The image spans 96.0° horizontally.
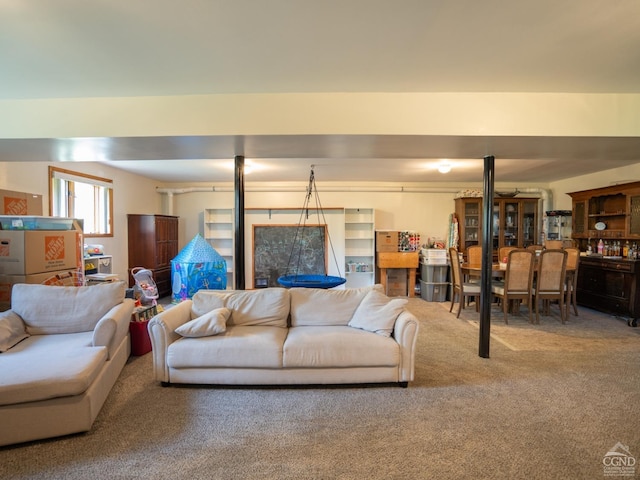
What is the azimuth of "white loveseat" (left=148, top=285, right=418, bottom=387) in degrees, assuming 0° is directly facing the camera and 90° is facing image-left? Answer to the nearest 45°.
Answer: approximately 0°

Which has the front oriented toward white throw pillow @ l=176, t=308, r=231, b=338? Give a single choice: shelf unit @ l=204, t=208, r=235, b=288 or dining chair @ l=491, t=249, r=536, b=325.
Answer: the shelf unit

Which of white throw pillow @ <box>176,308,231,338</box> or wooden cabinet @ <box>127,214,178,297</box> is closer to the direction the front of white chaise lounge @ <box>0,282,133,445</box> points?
the white throw pillow

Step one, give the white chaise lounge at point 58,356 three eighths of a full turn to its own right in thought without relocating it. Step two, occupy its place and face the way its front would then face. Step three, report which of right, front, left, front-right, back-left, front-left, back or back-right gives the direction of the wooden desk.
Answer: back-right

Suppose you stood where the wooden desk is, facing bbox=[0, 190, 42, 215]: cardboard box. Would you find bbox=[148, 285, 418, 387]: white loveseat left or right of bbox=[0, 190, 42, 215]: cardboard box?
left

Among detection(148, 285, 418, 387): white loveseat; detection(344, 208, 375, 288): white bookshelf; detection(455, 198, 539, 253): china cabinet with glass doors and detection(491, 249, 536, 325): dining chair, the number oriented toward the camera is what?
3

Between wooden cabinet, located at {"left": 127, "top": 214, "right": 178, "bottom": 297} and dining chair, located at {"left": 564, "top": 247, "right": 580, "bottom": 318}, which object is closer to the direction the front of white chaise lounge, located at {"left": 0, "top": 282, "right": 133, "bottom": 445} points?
the dining chair

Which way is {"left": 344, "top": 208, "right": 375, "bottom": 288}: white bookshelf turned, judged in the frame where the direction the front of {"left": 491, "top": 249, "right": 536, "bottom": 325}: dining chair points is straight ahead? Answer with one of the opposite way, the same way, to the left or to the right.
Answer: the opposite way

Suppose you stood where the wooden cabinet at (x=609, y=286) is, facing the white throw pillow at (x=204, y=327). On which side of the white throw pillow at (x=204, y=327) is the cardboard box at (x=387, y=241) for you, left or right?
right

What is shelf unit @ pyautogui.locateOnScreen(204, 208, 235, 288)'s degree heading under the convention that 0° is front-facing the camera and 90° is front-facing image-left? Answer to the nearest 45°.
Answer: approximately 0°
